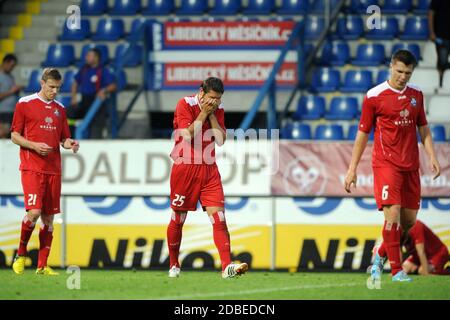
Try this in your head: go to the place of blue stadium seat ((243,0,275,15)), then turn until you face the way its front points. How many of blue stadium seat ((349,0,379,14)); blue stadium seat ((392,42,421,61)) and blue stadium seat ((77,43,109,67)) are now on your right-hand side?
1

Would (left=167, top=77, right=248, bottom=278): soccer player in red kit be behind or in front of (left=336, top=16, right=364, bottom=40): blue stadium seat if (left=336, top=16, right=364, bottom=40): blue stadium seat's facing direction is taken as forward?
in front

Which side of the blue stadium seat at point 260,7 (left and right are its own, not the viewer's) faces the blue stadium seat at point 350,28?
left

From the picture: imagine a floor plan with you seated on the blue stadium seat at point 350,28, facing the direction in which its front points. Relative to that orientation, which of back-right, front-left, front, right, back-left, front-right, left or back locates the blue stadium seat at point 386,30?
left

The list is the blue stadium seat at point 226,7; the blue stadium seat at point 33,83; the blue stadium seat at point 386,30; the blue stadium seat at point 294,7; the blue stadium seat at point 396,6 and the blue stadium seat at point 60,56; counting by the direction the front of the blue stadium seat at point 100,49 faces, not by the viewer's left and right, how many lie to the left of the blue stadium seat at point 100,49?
4

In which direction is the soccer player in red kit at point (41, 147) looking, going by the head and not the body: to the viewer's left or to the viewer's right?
to the viewer's right
